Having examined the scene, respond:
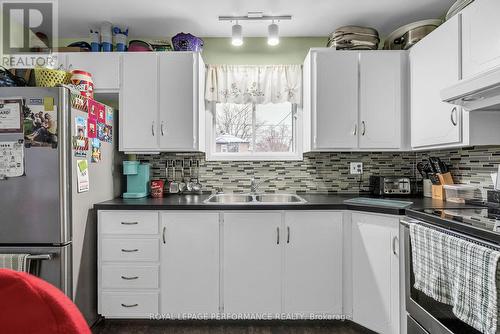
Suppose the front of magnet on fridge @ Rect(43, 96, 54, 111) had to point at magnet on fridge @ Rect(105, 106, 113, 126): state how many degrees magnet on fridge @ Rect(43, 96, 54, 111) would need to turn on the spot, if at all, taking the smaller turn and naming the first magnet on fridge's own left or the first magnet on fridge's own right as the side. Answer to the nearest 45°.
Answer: approximately 135° to the first magnet on fridge's own left

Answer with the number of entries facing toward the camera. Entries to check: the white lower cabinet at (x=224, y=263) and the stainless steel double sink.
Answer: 2

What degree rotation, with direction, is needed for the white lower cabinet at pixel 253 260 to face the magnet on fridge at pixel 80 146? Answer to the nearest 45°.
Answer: approximately 90° to its right

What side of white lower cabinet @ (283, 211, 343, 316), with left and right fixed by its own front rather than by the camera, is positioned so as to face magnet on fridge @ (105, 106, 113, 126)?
right

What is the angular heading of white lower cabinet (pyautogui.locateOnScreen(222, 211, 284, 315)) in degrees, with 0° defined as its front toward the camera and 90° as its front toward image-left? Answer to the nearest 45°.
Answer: approximately 0°

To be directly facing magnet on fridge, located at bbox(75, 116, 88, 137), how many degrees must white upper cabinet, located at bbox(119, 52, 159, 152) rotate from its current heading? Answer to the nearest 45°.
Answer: approximately 45° to its right

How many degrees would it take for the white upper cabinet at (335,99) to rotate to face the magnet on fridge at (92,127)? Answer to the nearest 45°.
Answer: approximately 45° to its right

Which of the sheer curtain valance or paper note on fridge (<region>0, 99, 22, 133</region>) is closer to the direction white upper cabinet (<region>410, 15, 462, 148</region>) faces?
the paper note on fridge
